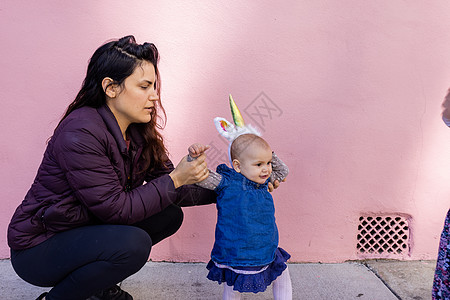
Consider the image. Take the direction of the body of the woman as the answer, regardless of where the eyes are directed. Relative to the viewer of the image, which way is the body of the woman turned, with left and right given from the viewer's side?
facing to the right of the viewer

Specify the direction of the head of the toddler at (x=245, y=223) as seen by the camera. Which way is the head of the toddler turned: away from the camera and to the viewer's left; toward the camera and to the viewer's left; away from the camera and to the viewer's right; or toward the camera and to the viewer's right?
toward the camera and to the viewer's right

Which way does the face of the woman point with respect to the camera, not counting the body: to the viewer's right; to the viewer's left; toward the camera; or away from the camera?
to the viewer's right

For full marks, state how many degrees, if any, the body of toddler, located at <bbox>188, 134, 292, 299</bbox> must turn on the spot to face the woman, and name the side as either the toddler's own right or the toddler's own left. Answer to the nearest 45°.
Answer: approximately 135° to the toddler's own right

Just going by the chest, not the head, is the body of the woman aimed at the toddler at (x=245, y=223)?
yes
